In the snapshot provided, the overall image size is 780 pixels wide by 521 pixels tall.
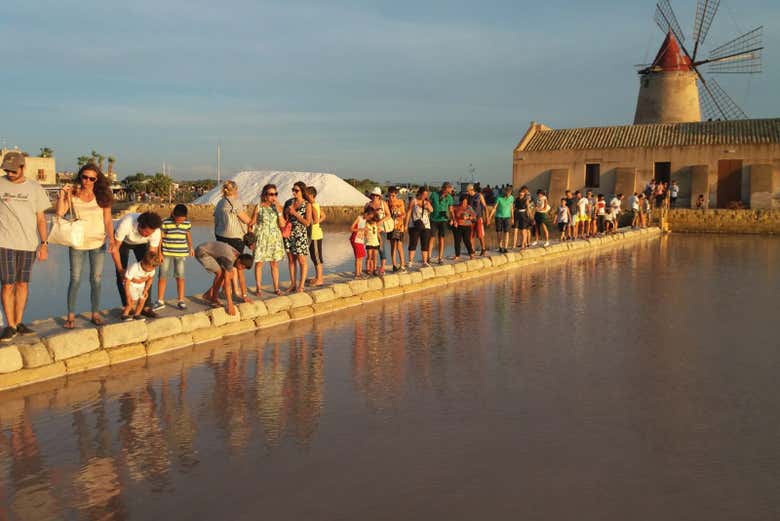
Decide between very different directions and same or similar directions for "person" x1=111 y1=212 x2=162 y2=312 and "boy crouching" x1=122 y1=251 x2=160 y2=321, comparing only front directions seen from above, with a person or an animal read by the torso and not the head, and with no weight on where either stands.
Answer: same or similar directions

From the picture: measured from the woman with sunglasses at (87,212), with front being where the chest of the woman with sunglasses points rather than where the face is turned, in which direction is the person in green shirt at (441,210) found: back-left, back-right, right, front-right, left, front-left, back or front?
back-left

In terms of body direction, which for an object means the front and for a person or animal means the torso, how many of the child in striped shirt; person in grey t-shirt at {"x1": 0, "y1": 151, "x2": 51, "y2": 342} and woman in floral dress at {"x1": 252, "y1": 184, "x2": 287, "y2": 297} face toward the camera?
3

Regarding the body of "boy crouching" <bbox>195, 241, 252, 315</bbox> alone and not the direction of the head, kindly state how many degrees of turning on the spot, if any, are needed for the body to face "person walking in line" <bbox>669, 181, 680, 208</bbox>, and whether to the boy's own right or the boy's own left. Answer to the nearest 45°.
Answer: approximately 90° to the boy's own left

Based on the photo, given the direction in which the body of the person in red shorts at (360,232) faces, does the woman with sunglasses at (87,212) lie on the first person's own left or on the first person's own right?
on the first person's own right

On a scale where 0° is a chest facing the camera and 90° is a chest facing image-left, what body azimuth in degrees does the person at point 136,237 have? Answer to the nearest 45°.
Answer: approximately 315°

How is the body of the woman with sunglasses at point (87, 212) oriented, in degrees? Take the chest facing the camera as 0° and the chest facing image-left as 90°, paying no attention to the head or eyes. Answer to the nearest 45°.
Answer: approximately 0°

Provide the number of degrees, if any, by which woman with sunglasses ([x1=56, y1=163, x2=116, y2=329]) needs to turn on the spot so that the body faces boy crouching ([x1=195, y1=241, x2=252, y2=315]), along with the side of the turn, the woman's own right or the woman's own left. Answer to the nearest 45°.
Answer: approximately 135° to the woman's own left

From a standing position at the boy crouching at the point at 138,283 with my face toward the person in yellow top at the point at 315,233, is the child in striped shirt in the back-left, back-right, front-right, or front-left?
front-left

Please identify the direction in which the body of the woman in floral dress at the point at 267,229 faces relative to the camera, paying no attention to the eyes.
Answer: toward the camera

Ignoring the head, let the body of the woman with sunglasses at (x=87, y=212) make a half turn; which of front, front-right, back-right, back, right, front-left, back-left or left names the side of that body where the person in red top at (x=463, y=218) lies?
front-right

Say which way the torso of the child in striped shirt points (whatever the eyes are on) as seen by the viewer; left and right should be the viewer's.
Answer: facing the viewer

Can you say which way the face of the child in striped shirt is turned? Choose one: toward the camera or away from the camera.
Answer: toward the camera
